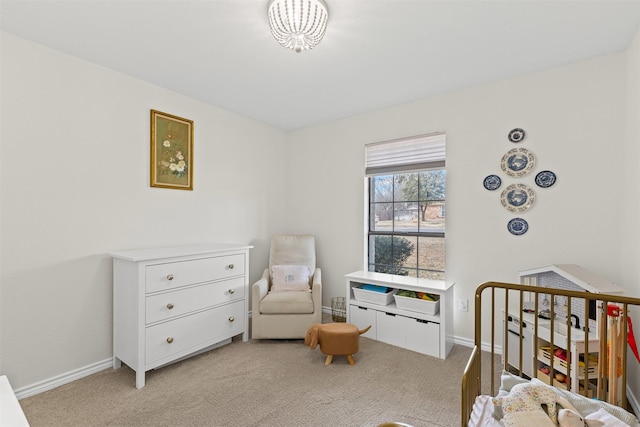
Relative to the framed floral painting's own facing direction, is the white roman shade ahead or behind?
ahead

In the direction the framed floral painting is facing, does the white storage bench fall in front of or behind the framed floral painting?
in front

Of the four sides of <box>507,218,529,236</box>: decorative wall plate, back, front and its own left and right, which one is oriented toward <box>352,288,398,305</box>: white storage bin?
right

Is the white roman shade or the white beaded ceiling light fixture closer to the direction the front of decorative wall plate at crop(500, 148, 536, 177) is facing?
the white beaded ceiling light fixture

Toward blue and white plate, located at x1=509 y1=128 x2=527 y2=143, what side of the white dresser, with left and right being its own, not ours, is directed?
front

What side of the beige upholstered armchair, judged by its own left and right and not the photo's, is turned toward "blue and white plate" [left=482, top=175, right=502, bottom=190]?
left
